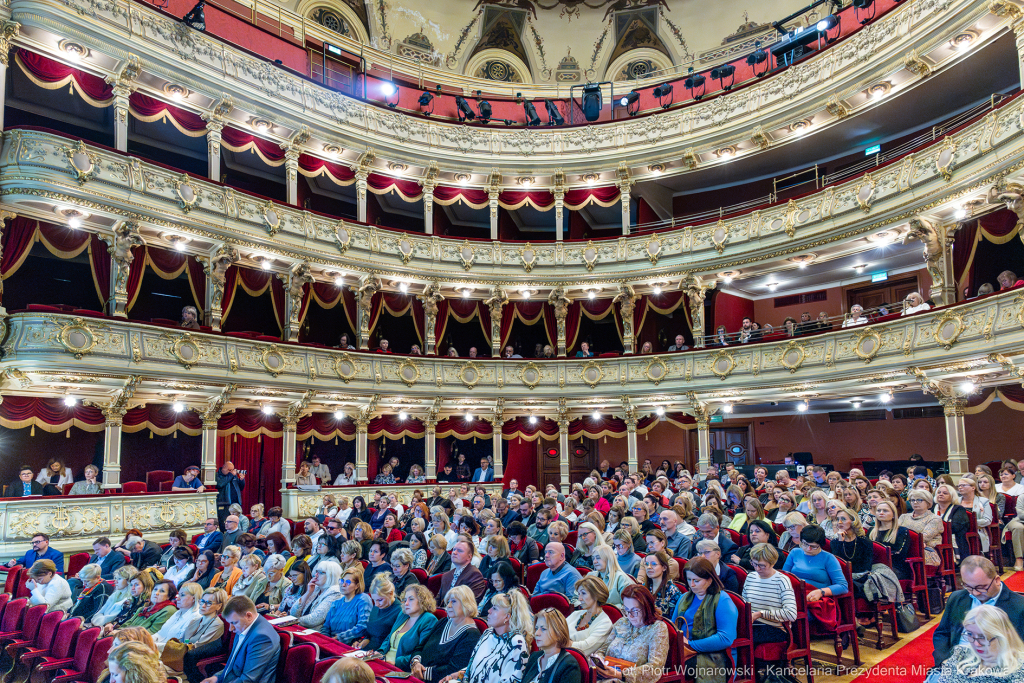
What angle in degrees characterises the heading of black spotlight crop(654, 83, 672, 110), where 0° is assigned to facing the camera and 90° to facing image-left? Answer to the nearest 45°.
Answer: approximately 45°

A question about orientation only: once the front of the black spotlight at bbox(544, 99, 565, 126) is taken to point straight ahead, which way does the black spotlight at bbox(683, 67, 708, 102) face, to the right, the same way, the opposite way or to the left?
the same way

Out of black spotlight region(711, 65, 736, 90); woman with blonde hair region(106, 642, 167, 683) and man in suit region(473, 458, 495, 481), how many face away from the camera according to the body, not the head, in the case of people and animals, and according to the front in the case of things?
0

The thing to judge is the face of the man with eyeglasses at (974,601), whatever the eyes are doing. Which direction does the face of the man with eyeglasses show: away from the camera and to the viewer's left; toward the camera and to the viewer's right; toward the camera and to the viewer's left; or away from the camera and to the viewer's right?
toward the camera and to the viewer's left

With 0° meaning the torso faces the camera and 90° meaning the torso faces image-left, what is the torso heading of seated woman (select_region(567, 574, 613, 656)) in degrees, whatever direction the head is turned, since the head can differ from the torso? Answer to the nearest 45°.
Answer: approximately 45°

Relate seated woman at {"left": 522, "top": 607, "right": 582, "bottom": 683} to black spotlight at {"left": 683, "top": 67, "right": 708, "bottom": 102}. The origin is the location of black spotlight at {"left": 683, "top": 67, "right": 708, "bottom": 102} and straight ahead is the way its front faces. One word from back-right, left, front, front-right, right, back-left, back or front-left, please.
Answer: front-left

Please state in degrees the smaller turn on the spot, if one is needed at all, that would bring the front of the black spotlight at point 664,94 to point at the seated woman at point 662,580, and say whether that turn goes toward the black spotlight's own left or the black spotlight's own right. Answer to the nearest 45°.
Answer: approximately 45° to the black spotlight's own left

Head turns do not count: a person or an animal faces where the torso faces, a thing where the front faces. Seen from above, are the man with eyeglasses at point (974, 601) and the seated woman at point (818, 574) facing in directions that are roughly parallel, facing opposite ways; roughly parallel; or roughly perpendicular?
roughly parallel

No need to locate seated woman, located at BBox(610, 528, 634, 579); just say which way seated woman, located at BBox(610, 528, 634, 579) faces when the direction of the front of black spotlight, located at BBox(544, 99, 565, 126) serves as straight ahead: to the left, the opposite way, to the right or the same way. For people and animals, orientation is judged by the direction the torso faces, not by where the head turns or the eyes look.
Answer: the same way

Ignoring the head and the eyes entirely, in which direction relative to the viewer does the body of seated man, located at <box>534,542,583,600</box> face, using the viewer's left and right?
facing the viewer and to the left of the viewer

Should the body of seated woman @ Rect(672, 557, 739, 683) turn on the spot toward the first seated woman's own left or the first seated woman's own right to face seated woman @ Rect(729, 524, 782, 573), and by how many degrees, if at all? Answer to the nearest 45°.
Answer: approximately 135° to the first seated woman's own right

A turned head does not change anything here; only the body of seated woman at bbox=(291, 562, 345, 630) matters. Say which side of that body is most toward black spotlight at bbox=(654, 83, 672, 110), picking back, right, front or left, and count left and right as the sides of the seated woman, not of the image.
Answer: back

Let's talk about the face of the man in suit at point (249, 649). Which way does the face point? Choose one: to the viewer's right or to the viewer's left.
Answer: to the viewer's left
